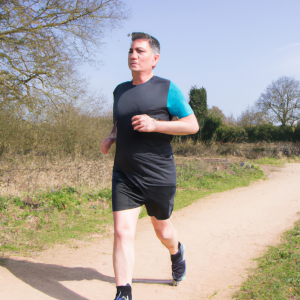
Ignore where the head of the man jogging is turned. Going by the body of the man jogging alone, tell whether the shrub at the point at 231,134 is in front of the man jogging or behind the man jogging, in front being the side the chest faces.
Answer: behind

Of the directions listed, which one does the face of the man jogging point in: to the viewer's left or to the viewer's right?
to the viewer's left

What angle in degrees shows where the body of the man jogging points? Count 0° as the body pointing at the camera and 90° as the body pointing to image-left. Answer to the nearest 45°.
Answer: approximately 45°

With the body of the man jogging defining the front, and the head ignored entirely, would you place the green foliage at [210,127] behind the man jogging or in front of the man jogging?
behind
